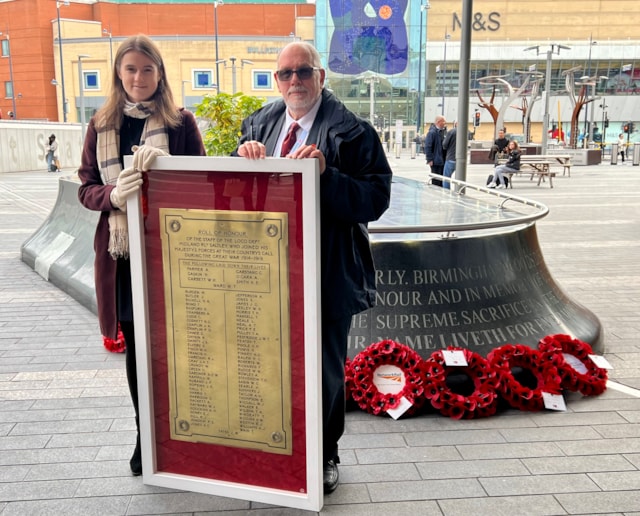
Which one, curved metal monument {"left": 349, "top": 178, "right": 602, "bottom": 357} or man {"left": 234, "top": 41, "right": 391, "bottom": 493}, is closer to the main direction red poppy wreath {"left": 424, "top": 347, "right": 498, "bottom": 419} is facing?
the man

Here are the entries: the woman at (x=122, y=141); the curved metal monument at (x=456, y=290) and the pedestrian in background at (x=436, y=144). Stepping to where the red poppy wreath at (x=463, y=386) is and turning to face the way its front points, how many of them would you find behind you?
2

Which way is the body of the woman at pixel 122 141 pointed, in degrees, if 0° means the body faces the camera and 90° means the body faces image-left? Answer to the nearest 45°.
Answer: approximately 0°

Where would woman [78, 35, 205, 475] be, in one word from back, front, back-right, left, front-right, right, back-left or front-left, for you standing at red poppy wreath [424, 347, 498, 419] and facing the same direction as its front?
front-right

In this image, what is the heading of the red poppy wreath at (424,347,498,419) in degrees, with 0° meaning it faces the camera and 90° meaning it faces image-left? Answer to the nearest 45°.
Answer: approximately 0°

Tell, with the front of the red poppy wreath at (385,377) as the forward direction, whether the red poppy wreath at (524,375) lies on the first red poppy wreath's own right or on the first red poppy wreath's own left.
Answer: on the first red poppy wreath's own left

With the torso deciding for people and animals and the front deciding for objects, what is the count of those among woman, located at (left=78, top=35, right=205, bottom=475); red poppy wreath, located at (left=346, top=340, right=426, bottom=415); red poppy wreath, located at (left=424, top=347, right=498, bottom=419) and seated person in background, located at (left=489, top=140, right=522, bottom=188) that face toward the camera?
3

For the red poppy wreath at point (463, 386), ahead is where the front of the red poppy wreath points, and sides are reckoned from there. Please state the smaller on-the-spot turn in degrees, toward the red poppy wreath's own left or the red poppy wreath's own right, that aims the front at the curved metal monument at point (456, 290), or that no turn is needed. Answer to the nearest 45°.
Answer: approximately 180°

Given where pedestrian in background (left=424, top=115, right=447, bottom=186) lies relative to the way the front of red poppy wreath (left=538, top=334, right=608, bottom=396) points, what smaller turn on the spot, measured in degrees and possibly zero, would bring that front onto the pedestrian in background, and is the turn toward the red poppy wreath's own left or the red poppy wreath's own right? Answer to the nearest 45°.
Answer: approximately 135° to the red poppy wreath's own left

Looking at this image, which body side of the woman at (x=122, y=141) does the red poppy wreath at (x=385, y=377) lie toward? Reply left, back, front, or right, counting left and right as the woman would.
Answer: left

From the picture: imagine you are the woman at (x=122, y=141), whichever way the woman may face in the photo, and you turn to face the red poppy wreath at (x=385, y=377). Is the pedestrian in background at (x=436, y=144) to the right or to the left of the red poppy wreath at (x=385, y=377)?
left

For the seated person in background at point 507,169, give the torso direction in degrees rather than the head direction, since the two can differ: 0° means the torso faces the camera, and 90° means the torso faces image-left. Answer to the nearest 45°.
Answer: approximately 90°
